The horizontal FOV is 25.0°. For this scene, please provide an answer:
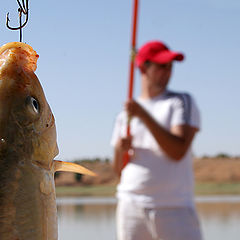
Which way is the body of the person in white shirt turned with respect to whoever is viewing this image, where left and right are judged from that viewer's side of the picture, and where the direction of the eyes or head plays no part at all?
facing the viewer

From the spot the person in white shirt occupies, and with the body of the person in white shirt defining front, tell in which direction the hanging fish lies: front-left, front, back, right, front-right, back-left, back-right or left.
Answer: front
